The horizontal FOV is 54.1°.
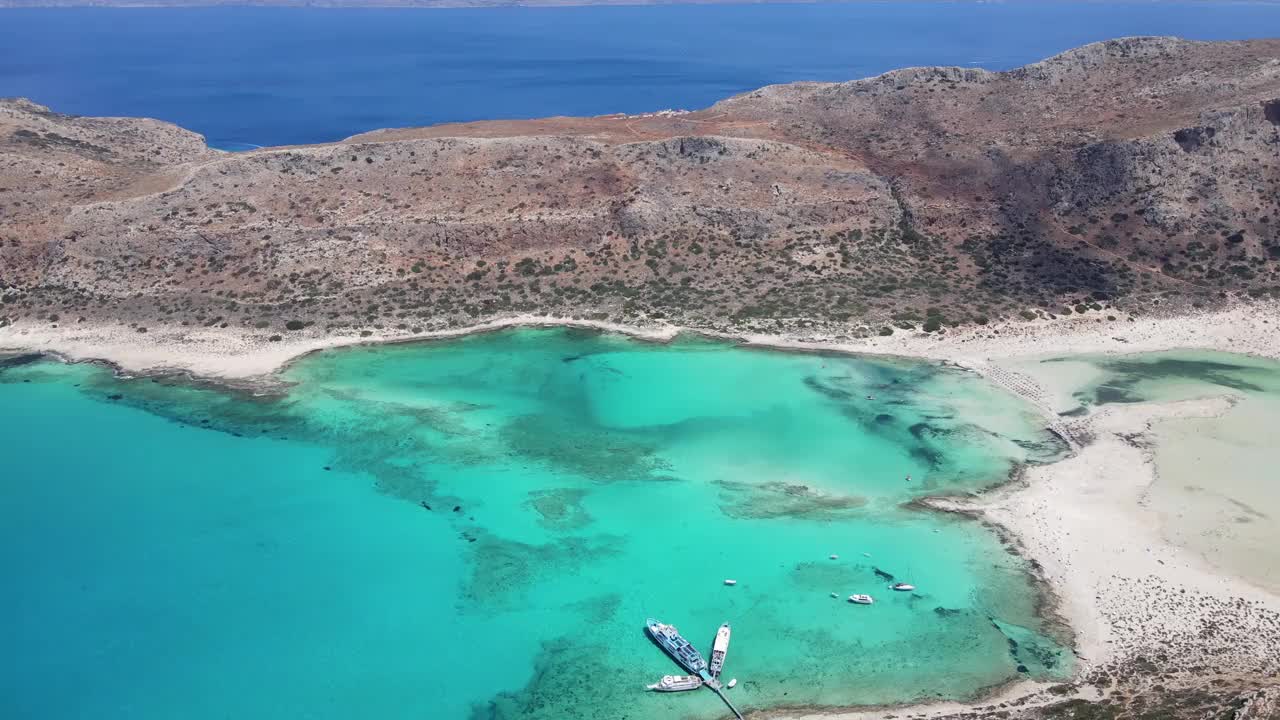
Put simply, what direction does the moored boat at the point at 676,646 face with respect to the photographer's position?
facing away from the viewer and to the left of the viewer

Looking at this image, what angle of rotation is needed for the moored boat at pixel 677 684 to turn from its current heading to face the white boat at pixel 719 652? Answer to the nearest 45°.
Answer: approximately 135° to its right

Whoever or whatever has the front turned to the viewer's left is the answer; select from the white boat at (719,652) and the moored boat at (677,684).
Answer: the moored boat

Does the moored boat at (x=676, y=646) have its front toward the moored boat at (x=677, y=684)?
no

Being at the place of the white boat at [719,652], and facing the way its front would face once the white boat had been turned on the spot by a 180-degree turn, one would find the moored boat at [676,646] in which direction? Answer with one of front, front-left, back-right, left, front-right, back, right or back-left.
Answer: right

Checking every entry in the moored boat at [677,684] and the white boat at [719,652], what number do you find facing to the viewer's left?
1

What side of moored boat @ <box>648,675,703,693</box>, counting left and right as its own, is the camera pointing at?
left

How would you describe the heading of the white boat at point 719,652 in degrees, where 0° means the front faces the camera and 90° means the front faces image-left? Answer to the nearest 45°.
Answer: approximately 180°

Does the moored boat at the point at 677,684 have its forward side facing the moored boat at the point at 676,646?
no

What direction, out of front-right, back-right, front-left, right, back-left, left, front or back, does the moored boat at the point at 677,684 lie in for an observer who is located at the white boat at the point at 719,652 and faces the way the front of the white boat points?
back-left

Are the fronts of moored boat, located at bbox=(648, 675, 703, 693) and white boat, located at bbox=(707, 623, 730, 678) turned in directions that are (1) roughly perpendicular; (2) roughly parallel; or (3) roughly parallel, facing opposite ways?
roughly perpendicular
